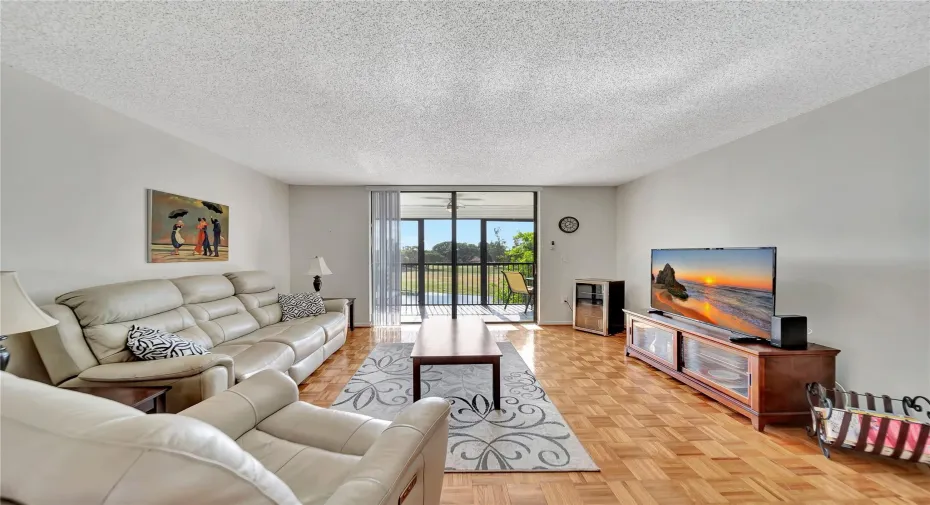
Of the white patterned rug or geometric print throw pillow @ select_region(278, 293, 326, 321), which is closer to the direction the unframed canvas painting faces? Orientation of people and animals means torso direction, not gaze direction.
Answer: the white patterned rug

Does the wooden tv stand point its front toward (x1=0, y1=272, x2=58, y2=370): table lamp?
yes

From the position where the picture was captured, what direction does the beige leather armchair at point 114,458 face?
facing away from the viewer and to the right of the viewer

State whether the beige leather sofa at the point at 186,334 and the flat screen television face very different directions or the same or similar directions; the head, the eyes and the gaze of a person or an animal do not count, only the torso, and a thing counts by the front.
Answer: very different directions
